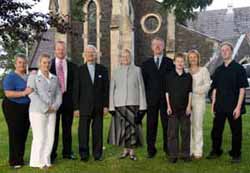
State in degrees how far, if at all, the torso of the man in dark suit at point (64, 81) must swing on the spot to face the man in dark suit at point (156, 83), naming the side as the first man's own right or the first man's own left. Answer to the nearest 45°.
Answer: approximately 90° to the first man's own left

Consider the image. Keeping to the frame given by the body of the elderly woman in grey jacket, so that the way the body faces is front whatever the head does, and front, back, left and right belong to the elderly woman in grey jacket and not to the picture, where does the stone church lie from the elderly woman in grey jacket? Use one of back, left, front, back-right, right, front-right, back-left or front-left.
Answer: back

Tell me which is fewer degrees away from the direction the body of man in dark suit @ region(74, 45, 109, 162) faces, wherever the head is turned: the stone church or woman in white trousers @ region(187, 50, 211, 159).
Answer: the woman in white trousers

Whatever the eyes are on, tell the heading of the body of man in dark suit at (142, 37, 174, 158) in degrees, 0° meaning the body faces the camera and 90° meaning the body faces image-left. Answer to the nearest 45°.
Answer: approximately 0°
